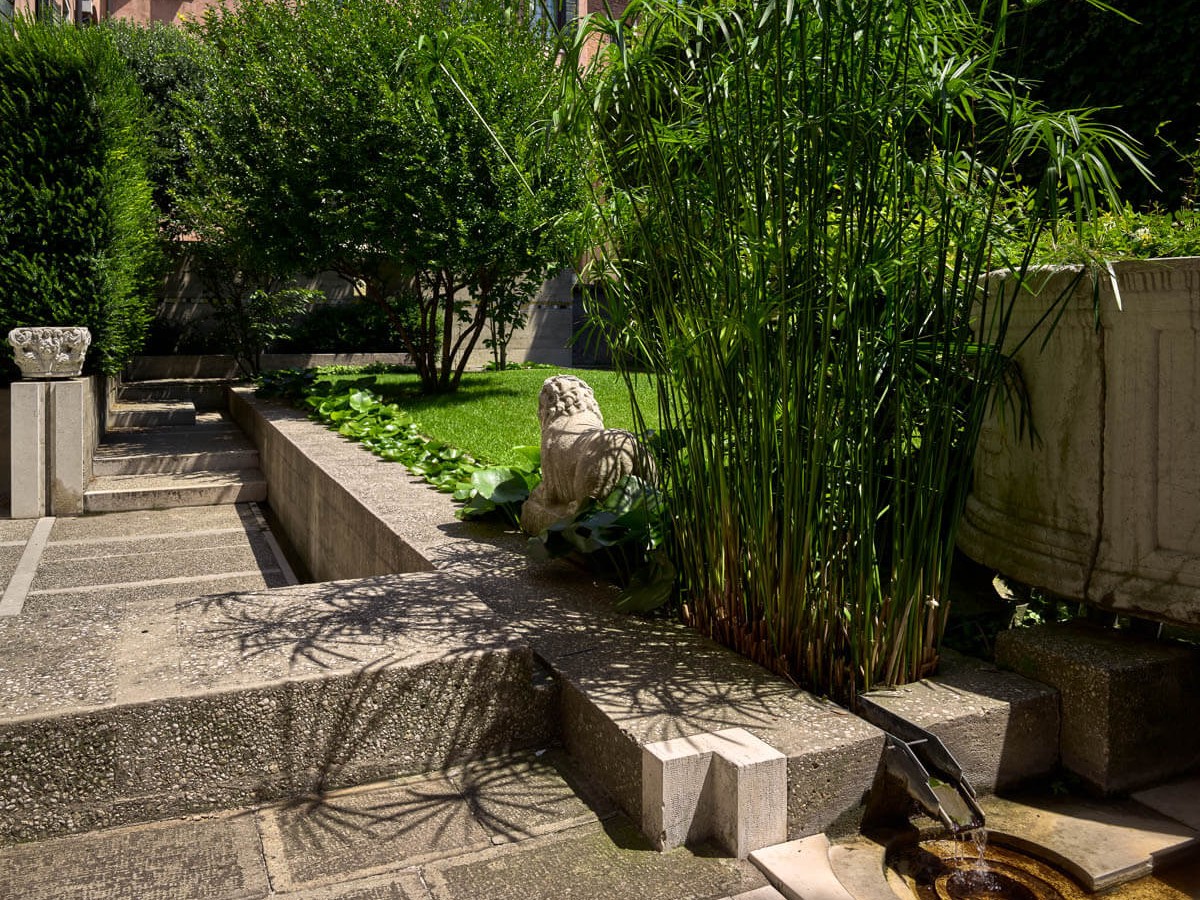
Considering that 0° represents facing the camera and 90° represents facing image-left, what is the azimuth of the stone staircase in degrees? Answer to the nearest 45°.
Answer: approximately 0°

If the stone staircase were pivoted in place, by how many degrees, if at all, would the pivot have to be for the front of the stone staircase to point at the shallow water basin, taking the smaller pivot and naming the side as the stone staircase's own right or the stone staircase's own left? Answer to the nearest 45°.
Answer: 0° — it already faces it

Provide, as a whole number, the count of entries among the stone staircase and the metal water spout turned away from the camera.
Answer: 0

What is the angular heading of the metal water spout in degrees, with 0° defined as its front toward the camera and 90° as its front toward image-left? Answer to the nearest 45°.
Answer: approximately 315°

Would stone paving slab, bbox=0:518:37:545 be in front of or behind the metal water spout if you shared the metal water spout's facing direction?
behind

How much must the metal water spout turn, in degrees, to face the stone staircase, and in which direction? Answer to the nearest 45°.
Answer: approximately 180°

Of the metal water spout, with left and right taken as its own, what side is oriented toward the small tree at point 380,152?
back

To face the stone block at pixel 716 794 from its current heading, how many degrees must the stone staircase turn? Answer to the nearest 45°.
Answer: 0° — it already faces it
